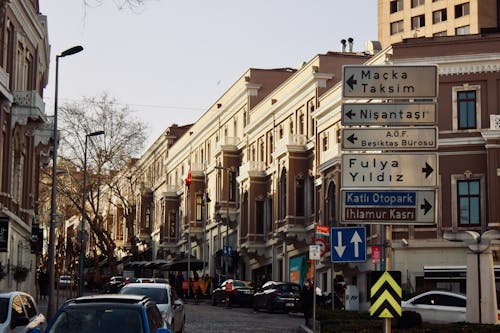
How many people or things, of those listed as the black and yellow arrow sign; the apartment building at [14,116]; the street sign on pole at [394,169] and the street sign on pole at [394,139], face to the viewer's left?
0

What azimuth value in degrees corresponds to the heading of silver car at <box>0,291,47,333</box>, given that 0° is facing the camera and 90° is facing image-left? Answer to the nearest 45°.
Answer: approximately 315°

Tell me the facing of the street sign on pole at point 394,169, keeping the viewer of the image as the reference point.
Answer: facing the viewer

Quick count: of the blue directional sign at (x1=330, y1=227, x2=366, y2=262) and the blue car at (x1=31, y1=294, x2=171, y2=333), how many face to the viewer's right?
0

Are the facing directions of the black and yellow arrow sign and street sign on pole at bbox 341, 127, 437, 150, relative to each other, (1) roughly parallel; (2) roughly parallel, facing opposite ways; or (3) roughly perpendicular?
roughly parallel

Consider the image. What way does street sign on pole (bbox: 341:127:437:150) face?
toward the camera
